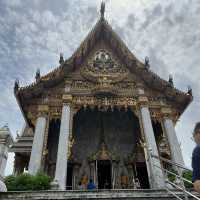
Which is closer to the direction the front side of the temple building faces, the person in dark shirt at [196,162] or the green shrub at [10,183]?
the person in dark shirt

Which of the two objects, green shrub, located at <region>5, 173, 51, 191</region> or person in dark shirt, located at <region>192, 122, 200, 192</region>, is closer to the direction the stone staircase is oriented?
the person in dark shirt

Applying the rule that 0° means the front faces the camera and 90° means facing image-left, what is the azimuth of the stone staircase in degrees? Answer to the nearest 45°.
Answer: approximately 0°

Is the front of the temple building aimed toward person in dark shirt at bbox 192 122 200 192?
yes

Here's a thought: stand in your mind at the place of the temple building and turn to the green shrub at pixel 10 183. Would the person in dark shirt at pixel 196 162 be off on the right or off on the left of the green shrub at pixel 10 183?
left

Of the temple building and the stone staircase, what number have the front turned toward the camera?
2
